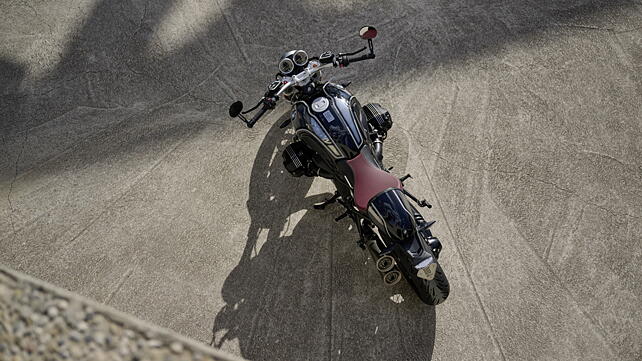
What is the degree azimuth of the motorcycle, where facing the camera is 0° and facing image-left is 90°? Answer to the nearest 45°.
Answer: approximately 135°
